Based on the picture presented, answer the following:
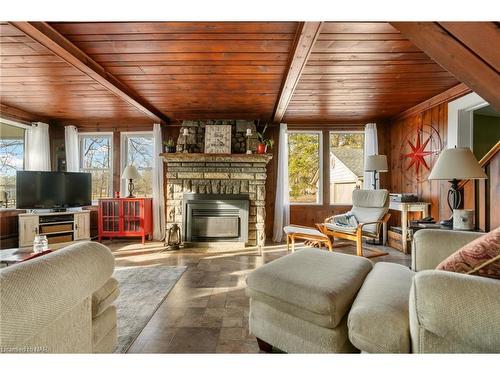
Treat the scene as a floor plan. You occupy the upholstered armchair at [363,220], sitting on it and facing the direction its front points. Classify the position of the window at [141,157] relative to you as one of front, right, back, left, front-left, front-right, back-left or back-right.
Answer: front-right

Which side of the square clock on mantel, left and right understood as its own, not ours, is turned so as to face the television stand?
right

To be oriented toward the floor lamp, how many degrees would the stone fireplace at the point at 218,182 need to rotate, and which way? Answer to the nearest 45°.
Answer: approximately 90° to its left

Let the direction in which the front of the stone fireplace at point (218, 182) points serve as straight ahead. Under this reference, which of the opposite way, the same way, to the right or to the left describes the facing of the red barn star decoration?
to the right

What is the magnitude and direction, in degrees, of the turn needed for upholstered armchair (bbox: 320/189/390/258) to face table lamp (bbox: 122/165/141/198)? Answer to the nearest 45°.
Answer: approximately 45° to its right

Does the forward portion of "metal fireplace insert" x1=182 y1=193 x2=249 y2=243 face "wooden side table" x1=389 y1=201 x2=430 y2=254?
no

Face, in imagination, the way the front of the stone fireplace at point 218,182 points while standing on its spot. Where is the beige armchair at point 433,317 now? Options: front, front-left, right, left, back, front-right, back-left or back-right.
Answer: front

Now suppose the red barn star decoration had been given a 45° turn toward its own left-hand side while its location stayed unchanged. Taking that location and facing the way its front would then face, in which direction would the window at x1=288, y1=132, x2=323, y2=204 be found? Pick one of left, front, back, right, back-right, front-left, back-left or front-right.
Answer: right

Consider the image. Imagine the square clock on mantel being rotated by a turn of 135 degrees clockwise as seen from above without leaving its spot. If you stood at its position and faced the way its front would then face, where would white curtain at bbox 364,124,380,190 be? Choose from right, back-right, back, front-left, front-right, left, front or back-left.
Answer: back-right

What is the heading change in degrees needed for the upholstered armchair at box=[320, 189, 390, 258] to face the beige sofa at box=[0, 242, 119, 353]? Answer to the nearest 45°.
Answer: approximately 45° to its left

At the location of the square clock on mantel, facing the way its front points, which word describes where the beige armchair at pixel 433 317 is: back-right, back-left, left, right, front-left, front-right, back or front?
front

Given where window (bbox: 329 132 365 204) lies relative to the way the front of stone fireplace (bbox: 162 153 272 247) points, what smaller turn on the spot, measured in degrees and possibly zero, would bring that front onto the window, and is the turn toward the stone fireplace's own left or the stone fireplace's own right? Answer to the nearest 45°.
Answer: approximately 90° to the stone fireplace's own left

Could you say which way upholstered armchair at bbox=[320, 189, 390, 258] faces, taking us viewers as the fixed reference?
facing the viewer and to the left of the viewer

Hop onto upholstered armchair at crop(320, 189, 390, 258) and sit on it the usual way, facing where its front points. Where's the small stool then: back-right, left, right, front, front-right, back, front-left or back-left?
front

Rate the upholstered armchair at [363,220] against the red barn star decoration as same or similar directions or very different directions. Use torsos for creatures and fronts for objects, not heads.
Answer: same or similar directions

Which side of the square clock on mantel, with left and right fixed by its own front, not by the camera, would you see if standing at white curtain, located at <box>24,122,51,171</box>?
right

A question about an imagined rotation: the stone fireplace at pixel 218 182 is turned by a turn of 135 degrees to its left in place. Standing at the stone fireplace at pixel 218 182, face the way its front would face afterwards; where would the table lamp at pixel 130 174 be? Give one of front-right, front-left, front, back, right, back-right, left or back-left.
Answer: back-left

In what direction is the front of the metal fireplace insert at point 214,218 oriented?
toward the camera

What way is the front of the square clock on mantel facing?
toward the camera
